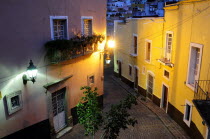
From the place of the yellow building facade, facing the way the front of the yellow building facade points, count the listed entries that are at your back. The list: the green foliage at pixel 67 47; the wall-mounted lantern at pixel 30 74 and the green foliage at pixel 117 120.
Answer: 0

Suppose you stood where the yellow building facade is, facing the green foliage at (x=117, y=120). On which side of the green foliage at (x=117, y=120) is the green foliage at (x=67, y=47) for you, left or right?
right

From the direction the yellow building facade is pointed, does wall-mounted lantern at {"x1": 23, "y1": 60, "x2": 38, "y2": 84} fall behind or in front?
in front

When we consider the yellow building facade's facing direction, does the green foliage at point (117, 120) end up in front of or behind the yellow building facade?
in front

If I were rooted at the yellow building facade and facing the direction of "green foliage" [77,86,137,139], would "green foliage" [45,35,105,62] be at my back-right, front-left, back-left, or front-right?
front-right

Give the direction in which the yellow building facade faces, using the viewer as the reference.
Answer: facing the viewer and to the left of the viewer

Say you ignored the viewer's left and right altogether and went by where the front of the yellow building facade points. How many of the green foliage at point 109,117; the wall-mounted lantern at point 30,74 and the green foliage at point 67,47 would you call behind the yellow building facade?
0
